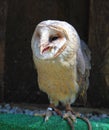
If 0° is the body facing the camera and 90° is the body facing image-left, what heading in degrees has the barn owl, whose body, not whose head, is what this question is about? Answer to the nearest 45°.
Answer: approximately 45°

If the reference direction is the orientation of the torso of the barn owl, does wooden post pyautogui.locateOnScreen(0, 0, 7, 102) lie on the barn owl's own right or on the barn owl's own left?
on the barn owl's own right
